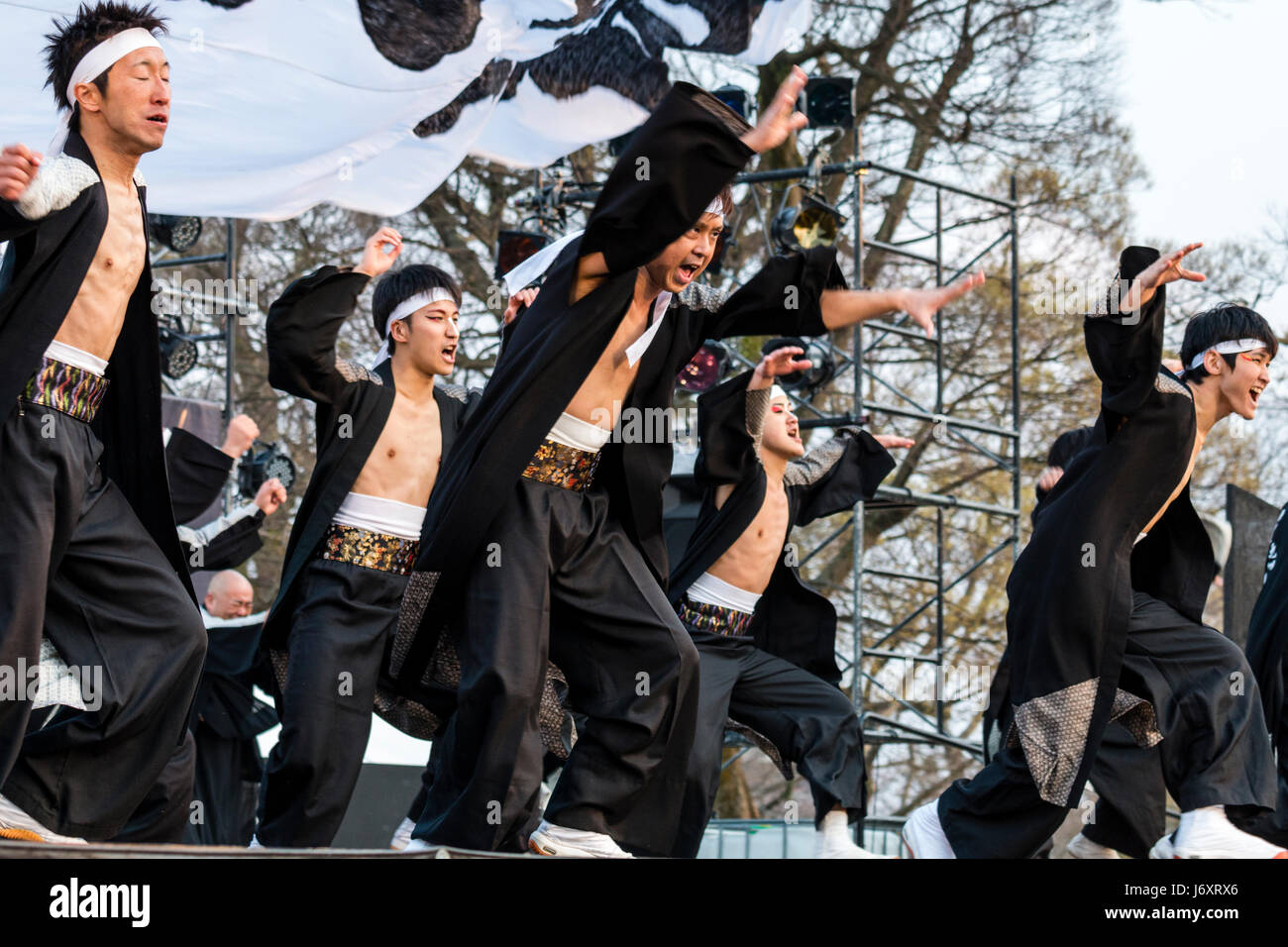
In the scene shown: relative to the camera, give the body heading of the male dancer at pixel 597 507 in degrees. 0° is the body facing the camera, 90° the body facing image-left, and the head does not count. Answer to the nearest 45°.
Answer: approximately 315°

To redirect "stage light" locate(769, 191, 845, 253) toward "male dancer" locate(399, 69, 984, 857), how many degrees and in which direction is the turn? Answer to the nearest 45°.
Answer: approximately 45° to its right

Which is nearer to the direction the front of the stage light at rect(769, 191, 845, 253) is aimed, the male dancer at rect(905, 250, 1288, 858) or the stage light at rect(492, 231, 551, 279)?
the male dancer

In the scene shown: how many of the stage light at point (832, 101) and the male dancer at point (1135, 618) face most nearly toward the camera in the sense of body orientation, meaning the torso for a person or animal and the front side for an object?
1

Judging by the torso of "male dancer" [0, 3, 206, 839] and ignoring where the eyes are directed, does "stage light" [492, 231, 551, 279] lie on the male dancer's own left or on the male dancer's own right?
on the male dancer's own left

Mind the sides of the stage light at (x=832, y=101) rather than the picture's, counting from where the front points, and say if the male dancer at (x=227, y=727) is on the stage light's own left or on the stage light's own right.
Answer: on the stage light's own right

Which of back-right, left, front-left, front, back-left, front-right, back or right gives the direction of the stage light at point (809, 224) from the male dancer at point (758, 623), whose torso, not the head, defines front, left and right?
back-left

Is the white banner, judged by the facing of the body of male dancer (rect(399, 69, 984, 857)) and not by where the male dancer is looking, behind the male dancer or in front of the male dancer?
behind

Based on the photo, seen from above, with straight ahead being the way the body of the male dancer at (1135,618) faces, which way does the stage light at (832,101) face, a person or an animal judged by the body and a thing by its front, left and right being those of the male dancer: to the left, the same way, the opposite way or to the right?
to the right
